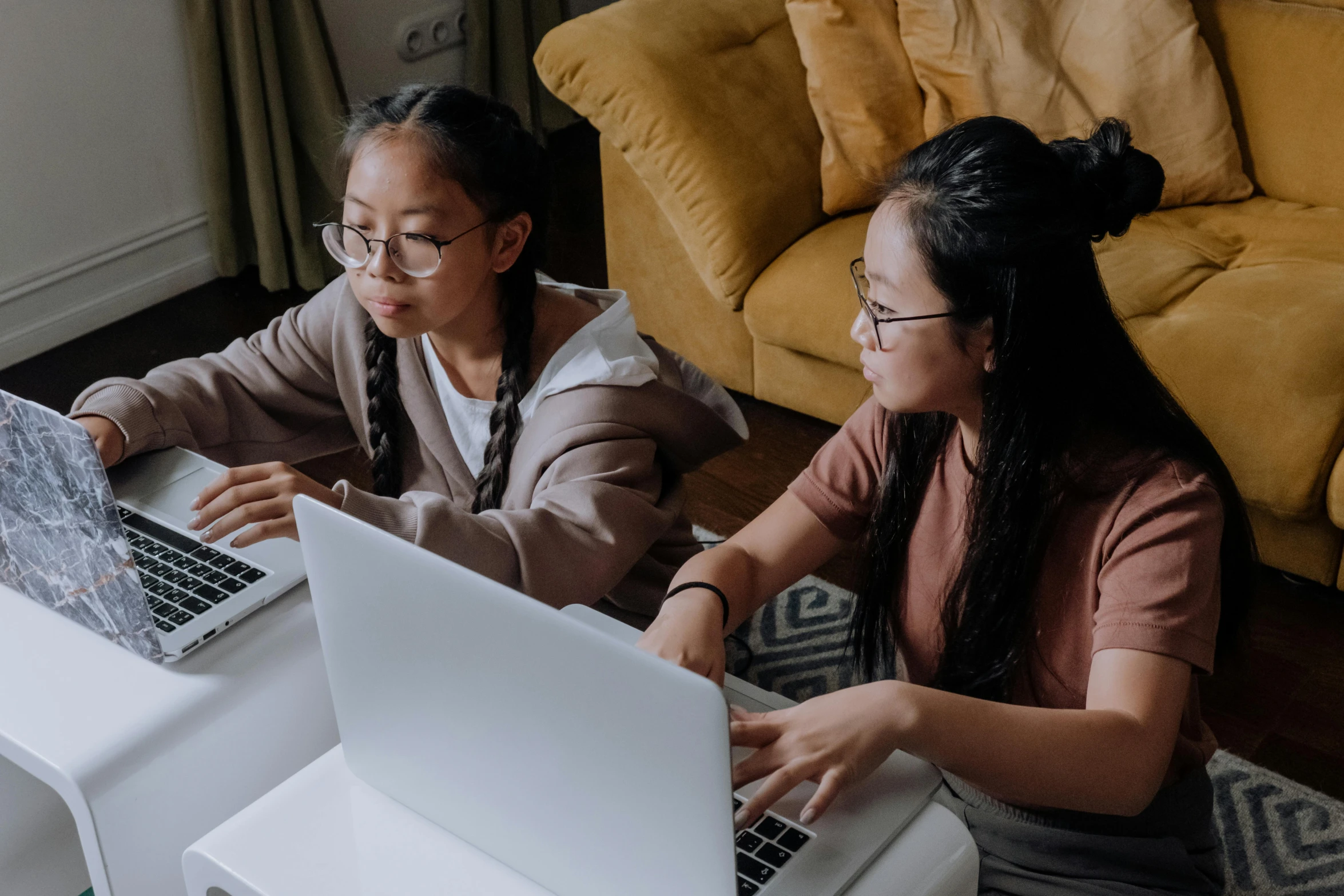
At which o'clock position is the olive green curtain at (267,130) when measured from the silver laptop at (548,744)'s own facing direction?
The olive green curtain is roughly at 10 o'clock from the silver laptop.

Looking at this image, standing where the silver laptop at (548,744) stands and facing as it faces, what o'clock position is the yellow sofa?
The yellow sofa is roughly at 11 o'clock from the silver laptop.

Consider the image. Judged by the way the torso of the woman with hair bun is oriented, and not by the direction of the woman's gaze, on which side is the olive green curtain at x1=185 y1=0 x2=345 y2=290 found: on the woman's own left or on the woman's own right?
on the woman's own right

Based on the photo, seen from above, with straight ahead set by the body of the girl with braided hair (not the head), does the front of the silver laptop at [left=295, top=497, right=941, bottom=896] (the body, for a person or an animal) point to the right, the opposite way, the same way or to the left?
the opposite way

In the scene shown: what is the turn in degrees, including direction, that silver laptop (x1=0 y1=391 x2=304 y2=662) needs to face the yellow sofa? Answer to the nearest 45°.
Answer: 0° — it already faces it

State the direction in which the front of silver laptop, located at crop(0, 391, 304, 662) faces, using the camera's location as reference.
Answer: facing away from the viewer and to the right of the viewer

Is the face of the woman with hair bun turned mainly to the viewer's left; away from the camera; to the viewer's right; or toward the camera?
to the viewer's left

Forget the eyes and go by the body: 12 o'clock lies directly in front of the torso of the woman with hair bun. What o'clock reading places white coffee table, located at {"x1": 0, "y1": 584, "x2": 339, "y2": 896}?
The white coffee table is roughly at 1 o'clock from the woman with hair bun.

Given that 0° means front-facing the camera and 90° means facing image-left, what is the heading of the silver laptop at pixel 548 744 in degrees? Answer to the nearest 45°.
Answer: approximately 225°

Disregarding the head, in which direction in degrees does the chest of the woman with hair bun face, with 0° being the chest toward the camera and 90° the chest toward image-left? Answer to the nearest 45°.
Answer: approximately 45°

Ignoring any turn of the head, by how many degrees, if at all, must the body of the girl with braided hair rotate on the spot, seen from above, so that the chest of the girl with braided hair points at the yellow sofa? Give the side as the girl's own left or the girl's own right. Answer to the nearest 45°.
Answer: approximately 180°

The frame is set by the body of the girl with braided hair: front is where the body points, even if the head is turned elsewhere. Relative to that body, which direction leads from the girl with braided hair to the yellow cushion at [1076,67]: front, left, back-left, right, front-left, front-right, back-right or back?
back
